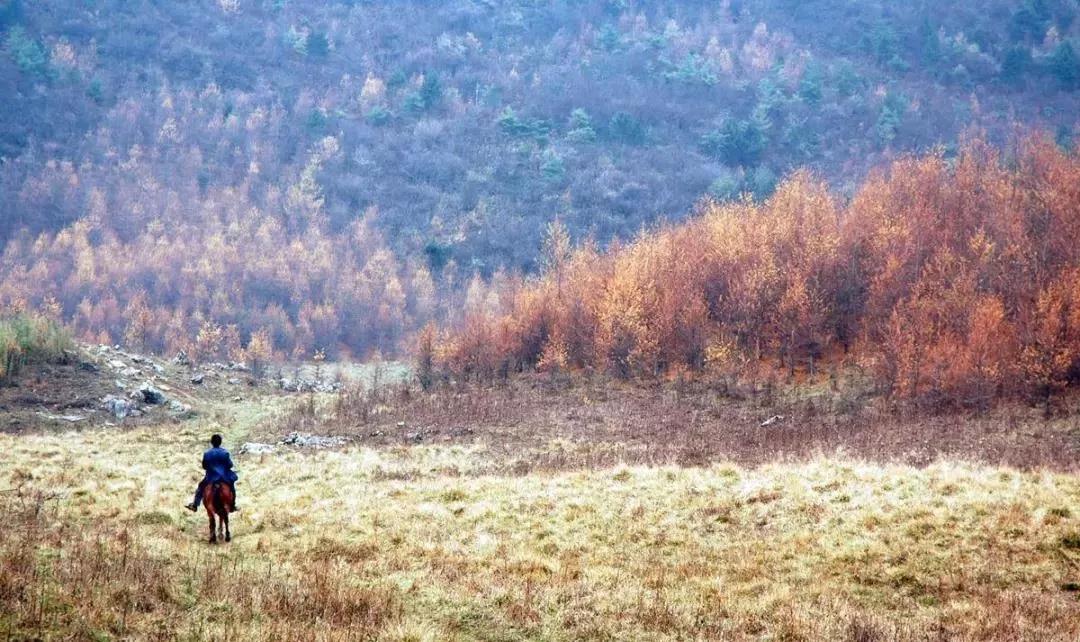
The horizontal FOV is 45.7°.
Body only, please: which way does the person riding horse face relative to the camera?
away from the camera

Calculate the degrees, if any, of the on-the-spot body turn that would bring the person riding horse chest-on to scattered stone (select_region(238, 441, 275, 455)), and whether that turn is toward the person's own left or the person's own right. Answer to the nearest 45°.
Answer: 0° — they already face it

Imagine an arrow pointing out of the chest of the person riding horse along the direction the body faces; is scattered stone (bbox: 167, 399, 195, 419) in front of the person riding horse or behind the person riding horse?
in front

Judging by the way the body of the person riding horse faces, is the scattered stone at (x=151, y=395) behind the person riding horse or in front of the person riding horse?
in front

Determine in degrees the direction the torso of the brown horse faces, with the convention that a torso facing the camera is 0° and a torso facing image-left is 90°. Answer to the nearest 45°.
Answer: approximately 180°

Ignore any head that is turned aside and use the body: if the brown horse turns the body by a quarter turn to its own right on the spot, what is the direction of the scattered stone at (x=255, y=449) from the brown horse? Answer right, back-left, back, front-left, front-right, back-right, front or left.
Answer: left

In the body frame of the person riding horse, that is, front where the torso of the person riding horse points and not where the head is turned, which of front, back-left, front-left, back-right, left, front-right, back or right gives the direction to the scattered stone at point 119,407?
front

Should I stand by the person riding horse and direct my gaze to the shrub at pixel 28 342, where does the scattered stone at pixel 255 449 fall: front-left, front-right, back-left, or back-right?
front-right

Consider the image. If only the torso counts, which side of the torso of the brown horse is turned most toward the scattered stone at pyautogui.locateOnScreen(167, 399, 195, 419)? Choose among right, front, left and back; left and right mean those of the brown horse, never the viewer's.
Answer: front

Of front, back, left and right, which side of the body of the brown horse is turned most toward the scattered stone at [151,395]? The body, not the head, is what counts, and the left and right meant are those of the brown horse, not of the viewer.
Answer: front

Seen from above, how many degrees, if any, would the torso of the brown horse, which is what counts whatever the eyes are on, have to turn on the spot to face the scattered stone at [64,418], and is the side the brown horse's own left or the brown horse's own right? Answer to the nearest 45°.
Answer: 0° — it already faces it
